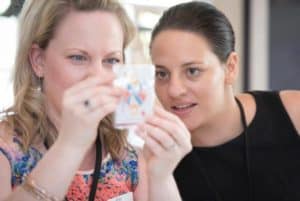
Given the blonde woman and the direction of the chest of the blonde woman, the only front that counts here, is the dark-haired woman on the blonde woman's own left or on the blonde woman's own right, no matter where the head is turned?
on the blonde woman's own left

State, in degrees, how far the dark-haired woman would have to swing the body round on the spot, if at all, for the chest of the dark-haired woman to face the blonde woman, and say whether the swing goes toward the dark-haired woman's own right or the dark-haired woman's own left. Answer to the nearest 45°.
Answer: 0° — they already face them

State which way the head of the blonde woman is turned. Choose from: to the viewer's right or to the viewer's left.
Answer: to the viewer's right

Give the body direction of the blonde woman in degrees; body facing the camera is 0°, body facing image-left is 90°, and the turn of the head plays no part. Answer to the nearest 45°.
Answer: approximately 315°

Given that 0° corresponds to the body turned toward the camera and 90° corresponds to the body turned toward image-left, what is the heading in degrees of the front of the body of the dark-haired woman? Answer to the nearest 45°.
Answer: approximately 45°
